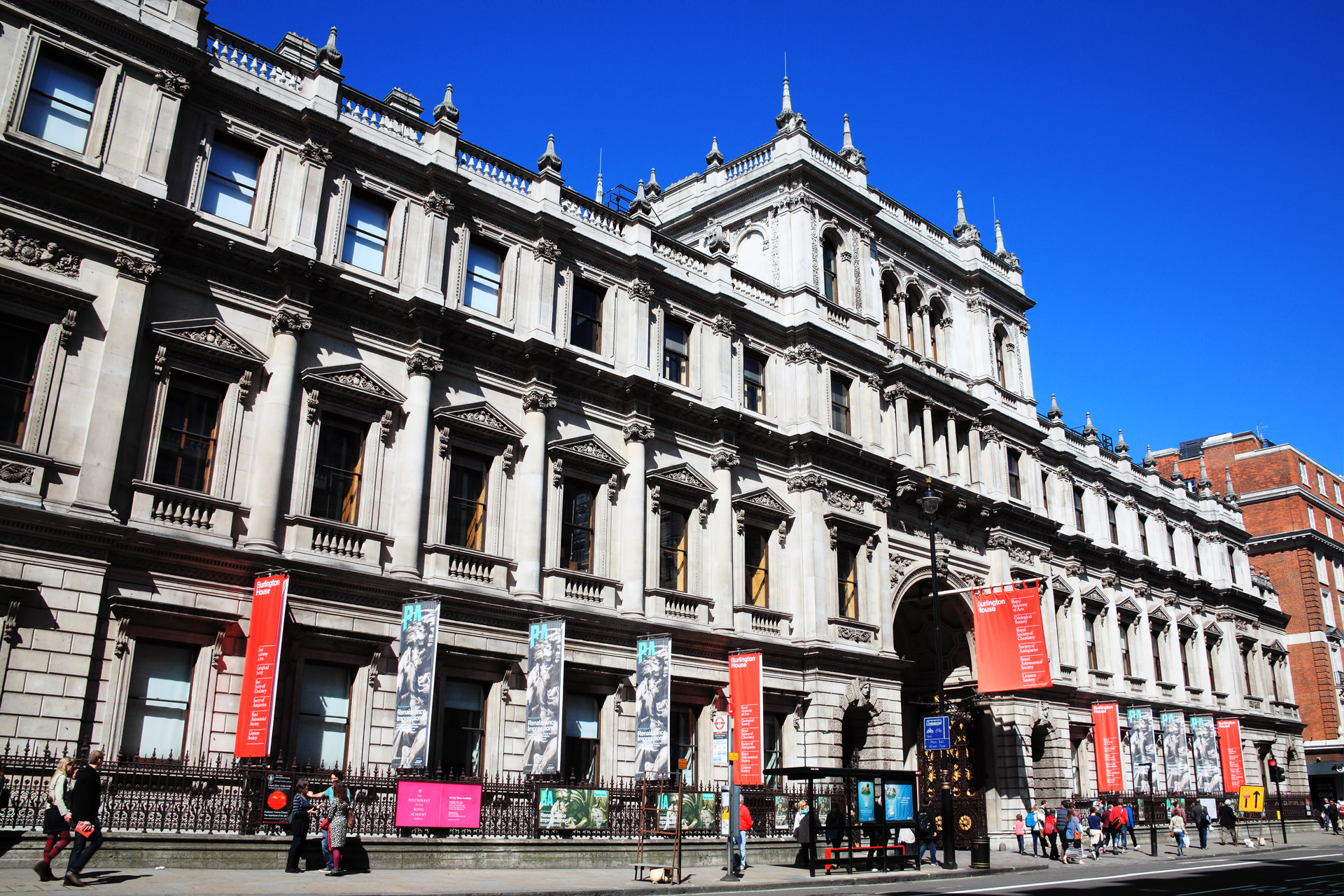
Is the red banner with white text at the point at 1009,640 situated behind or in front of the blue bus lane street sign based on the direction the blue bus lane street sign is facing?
behind

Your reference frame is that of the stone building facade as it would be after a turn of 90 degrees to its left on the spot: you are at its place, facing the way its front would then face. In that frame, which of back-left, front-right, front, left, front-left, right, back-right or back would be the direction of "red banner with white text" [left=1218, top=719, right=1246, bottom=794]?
front

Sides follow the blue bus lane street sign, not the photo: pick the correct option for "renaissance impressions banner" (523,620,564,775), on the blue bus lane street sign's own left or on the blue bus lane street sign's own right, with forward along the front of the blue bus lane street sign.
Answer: on the blue bus lane street sign's own right

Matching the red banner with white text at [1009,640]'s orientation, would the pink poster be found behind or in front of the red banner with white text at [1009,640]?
in front

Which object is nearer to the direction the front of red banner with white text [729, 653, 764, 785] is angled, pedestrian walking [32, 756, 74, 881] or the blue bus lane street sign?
the pedestrian walking

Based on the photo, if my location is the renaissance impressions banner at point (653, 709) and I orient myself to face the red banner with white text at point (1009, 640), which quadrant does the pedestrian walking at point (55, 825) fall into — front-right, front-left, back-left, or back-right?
back-right

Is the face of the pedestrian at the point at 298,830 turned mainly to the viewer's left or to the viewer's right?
to the viewer's right

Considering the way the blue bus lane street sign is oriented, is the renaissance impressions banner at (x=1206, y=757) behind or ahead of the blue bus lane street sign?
behind

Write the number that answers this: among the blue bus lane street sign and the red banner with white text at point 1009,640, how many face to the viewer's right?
0
